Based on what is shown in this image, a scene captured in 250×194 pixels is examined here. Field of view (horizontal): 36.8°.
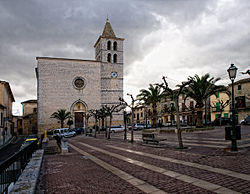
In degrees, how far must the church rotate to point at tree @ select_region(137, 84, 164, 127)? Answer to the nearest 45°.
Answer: approximately 45° to its left

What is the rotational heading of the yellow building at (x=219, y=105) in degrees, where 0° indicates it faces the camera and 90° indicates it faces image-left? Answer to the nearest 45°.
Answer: approximately 0°

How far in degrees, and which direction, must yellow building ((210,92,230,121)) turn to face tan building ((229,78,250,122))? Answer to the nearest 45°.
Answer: approximately 45° to its left

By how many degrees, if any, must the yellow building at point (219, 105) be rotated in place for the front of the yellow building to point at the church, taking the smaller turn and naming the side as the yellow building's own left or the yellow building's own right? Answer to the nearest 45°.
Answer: approximately 90° to the yellow building's own right

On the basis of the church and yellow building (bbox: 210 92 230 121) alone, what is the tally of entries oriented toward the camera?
2
